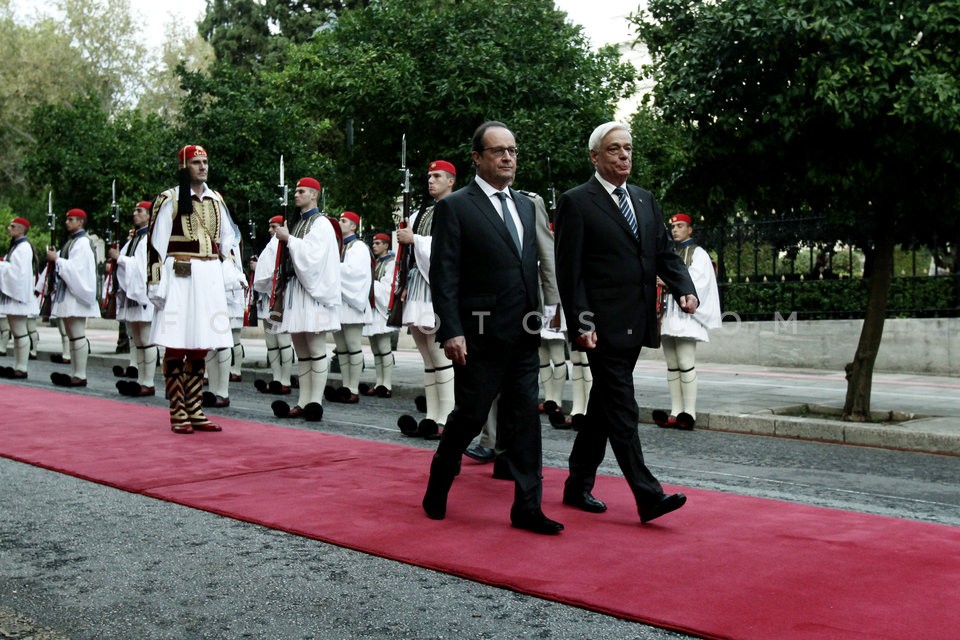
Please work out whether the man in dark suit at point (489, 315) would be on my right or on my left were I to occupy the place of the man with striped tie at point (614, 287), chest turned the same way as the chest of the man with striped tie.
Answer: on my right

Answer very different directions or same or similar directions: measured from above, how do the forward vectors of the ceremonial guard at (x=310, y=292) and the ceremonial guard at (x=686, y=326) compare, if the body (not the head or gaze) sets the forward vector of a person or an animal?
same or similar directions

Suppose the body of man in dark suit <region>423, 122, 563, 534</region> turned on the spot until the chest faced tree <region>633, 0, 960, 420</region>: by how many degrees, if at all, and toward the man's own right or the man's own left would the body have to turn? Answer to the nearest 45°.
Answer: approximately 90° to the man's own left

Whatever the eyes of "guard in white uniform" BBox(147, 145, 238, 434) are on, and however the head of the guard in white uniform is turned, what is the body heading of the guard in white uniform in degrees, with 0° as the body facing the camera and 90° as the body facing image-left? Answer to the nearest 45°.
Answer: approximately 315°

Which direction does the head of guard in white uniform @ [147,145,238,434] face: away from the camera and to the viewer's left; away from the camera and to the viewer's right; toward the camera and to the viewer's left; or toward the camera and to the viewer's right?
toward the camera and to the viewer's right

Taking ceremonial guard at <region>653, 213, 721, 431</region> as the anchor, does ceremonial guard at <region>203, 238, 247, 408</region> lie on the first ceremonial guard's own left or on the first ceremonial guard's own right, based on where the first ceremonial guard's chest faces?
on the first ceremonial guard's own right

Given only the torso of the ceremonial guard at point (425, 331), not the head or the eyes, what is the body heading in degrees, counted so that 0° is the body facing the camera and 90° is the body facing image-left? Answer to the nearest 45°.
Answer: approximately 45°

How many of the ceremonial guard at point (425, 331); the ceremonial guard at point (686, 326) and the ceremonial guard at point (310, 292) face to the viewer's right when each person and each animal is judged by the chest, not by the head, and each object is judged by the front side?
0

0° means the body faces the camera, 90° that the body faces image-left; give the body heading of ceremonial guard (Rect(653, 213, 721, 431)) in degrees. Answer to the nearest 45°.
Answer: approximately 45°

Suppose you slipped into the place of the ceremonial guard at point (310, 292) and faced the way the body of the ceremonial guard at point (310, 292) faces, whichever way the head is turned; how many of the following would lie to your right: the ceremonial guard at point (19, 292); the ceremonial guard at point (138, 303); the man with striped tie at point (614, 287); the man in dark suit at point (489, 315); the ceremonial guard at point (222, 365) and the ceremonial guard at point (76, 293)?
4

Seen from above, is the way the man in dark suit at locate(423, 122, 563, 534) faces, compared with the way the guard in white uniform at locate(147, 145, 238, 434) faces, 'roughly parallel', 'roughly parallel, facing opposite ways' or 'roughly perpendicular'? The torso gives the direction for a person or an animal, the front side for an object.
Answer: roughly parallel

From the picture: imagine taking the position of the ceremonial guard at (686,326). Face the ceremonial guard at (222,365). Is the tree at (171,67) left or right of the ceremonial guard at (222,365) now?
right

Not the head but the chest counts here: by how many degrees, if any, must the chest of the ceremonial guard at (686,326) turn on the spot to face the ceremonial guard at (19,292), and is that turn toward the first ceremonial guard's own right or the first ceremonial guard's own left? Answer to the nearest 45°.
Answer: approximately 45° to the first ceremonial guard's own right

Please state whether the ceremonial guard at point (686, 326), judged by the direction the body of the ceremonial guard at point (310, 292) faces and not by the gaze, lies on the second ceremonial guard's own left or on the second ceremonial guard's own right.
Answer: on the second ceremonial guard's own left

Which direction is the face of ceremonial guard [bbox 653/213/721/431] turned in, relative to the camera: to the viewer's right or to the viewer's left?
to the viewer's left
